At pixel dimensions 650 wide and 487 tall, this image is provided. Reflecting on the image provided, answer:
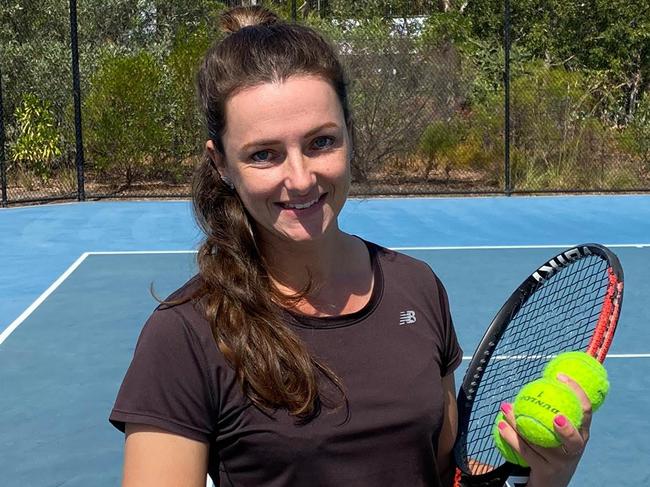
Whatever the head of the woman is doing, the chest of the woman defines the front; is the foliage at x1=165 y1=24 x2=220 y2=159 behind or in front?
behind

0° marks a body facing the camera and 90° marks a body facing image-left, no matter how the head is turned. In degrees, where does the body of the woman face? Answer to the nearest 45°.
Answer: approximately 315°

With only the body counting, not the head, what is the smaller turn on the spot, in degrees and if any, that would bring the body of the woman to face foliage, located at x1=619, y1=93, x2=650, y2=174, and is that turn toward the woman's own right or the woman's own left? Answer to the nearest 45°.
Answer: approximately 135° to the woman's own left

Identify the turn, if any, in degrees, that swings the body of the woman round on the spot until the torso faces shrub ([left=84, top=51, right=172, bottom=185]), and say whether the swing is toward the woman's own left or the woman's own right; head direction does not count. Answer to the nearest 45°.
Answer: approximately 135° to the woman's own left

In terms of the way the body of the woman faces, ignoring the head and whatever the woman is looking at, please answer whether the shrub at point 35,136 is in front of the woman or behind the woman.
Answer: behind
